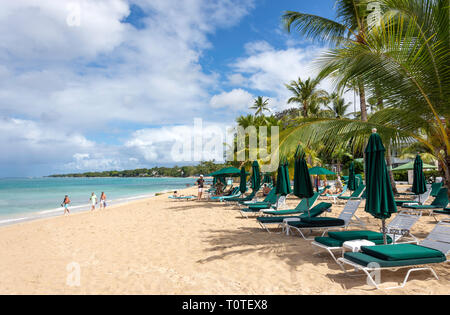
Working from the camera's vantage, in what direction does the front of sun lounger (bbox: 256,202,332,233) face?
facing to the left of the viewer

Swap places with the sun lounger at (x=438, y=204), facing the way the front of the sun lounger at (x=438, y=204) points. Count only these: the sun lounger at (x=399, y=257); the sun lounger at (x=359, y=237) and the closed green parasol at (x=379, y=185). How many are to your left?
3

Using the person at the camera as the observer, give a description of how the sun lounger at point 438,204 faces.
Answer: facing to the left of the viewer

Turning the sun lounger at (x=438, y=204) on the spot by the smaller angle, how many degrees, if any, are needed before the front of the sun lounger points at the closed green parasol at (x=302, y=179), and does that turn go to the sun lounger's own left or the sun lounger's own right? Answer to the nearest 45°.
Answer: approximately 45° to the sun lounger's own left

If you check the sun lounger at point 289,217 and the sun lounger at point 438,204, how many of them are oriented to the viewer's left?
2

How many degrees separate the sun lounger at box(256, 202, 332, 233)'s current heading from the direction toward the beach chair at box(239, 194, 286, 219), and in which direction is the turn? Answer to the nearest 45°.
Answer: approximately 90° to its right
